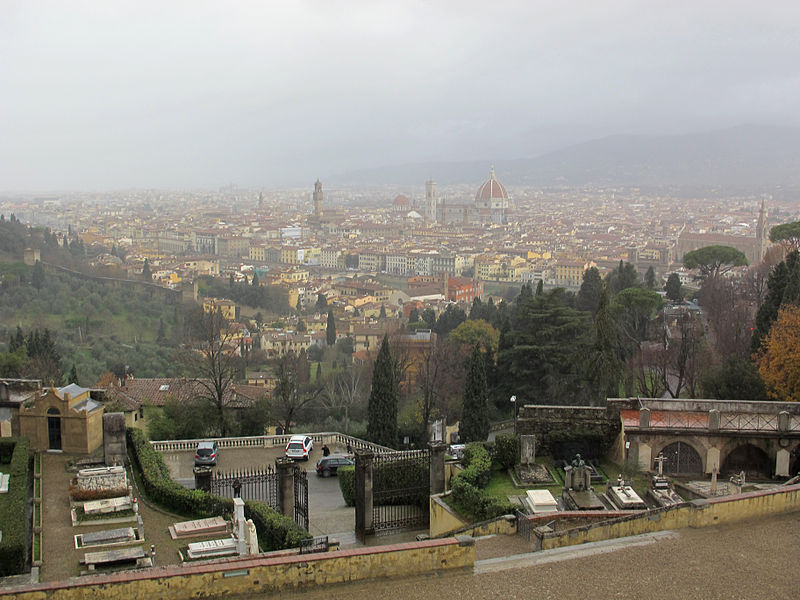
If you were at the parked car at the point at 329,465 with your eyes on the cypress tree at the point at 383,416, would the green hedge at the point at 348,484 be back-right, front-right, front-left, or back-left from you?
back-right

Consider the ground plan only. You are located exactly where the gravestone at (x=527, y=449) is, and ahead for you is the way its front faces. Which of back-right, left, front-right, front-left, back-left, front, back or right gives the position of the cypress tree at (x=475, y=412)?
back

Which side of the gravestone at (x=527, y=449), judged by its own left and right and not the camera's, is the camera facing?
front

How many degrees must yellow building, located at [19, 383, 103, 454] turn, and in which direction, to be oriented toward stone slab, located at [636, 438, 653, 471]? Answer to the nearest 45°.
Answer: approximately 90° to its left

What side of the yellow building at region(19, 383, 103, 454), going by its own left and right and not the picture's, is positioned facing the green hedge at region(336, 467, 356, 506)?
left

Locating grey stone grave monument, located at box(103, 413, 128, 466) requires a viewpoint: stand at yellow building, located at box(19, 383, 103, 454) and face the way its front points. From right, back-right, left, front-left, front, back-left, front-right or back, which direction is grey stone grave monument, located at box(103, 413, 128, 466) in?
front-left

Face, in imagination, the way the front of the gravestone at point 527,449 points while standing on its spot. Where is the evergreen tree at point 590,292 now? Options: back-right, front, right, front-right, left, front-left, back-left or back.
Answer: back

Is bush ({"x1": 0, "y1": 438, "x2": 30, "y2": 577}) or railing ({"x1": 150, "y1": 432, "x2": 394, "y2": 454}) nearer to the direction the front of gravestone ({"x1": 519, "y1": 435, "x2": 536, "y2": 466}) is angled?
the bush

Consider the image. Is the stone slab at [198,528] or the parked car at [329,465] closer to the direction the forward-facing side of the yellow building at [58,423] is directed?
the stone slab

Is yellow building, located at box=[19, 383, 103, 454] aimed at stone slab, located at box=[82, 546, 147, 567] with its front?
yes

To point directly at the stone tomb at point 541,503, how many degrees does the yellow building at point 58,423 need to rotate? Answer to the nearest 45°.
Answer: approximately 45° to its left

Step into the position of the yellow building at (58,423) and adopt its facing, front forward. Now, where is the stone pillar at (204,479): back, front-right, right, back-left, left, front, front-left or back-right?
front-left

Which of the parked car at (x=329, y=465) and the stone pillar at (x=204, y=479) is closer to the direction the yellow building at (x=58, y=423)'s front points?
the stone pillar

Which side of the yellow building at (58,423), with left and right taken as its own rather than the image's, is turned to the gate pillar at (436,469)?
left

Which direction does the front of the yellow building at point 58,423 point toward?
toward the camera

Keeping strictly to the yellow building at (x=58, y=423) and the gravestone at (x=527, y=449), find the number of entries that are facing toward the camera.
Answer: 2

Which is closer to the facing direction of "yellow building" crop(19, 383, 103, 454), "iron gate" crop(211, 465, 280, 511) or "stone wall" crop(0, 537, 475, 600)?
the stone wall

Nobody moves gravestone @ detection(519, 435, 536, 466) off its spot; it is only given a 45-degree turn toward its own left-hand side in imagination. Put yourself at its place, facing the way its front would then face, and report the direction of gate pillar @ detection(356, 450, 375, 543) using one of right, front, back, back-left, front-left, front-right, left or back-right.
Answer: right

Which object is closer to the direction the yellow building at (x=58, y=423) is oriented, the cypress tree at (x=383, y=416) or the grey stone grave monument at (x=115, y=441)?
the grey stone grave monument
